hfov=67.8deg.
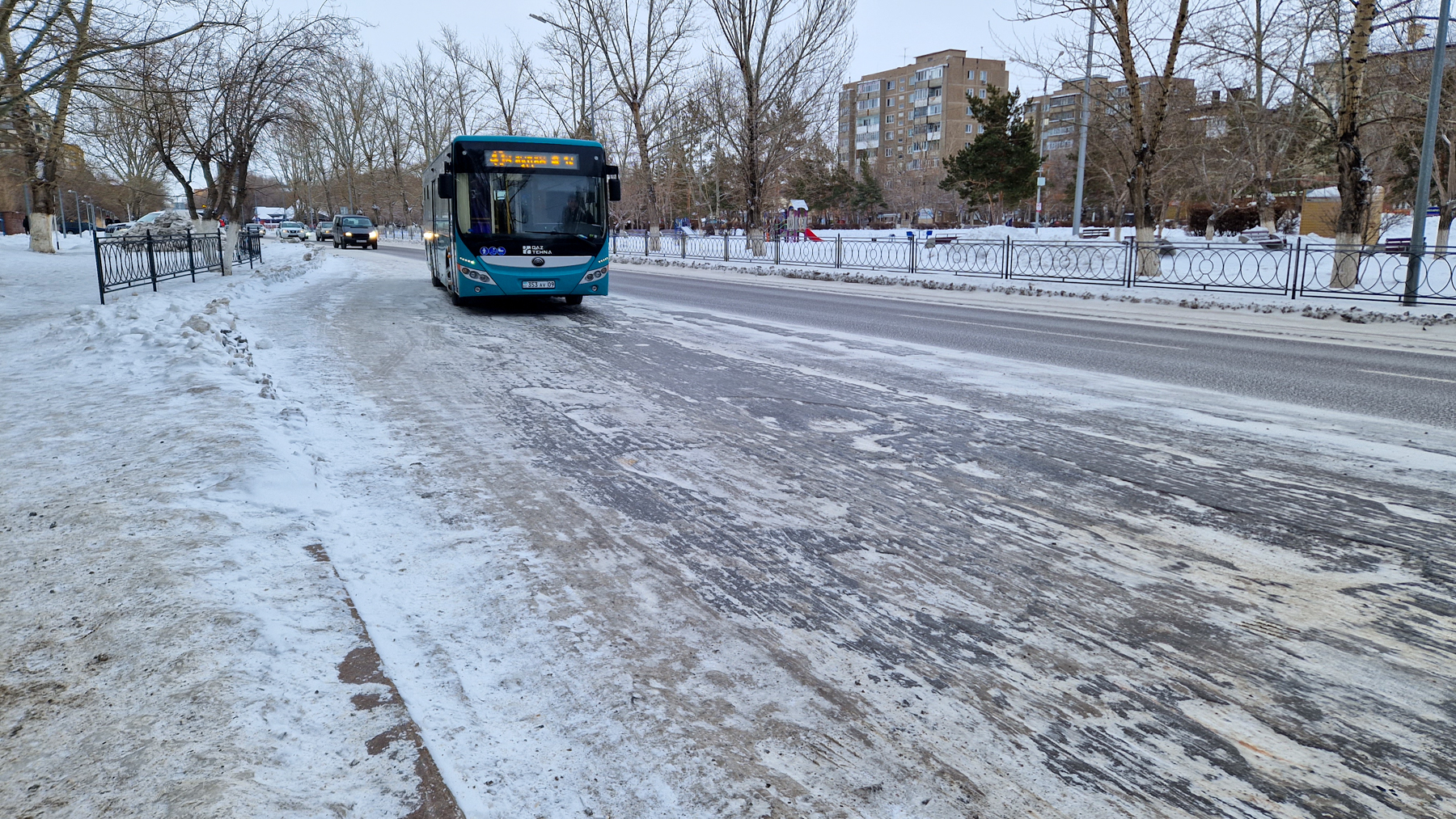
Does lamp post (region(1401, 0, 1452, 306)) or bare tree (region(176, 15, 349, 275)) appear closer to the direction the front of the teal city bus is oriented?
the lamp post

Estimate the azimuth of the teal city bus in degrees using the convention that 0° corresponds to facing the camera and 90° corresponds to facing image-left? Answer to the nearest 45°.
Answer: approximately 0°

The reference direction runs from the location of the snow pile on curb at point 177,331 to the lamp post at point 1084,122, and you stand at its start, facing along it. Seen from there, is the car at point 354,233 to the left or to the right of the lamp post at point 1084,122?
left

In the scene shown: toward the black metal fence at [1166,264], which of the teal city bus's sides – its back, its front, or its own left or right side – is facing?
left

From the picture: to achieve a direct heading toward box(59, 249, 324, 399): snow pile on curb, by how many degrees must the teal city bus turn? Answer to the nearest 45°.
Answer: approximately 45° to its right

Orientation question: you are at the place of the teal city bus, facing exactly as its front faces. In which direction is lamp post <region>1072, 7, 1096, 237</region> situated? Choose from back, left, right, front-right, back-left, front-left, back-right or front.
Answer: back-left

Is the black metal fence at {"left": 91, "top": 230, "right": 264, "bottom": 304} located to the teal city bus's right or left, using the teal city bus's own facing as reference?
on its right

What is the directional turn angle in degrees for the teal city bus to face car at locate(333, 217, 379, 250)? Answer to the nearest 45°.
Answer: approximately 180°

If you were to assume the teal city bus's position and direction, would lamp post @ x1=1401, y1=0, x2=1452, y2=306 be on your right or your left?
on your left
